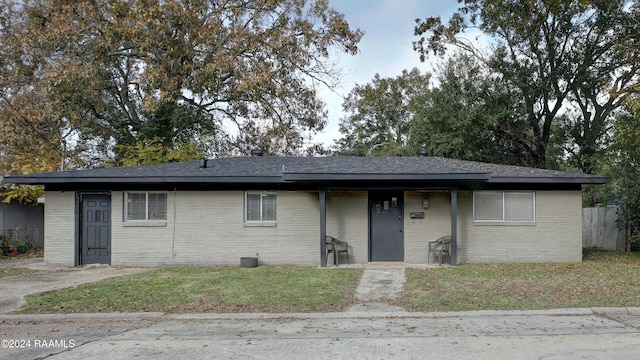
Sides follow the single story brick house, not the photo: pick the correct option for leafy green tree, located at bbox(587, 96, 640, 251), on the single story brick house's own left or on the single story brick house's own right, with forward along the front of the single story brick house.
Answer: on the single story brick house's own left

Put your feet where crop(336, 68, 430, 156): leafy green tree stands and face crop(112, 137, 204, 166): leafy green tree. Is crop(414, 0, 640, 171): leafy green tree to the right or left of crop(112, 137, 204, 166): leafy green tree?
left

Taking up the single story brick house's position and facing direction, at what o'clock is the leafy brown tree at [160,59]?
The leafy brown tree is roughly at 5 o'clock from the single story brick house.

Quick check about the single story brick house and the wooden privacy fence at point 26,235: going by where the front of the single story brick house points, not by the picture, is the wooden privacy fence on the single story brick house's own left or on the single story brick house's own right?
on the single story brick house's own right

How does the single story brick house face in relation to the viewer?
toward the camera

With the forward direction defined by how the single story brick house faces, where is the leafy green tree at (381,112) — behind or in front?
behind

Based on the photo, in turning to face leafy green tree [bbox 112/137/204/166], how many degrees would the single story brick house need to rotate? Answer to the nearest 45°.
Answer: approximately 135° to its right

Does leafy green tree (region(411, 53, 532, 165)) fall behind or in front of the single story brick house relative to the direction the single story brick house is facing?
behind

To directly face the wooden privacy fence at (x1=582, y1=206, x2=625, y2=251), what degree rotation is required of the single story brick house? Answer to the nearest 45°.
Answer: approximately 135° to its left

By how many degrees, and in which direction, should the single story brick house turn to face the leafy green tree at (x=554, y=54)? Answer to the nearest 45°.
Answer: approximately 135° to its left
